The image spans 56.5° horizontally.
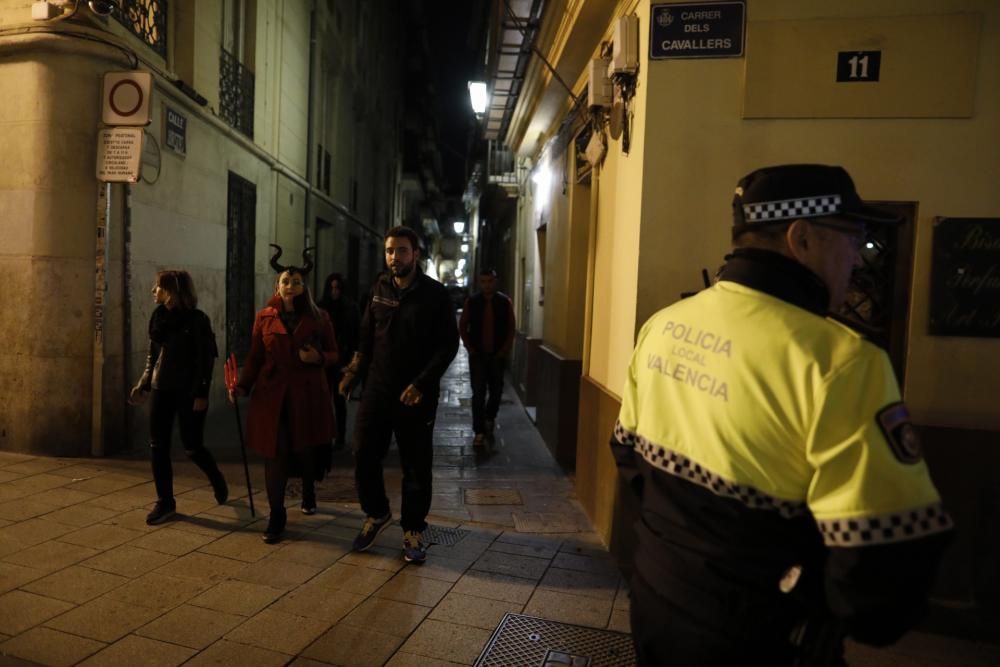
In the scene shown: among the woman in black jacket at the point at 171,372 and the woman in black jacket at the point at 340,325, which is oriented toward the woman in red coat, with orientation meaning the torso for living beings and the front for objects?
the woman in black jacket at the point at 340,325

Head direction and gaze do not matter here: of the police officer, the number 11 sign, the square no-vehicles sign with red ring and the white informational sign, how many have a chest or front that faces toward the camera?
3

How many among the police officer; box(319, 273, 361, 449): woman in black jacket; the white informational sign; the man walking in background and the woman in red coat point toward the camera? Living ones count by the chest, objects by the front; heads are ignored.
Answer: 4

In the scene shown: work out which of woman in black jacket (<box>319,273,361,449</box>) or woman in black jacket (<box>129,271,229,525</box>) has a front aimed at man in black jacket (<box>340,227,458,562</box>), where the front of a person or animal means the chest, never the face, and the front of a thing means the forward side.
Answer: woman in black jacket (<box>319,273,361,449</box>)

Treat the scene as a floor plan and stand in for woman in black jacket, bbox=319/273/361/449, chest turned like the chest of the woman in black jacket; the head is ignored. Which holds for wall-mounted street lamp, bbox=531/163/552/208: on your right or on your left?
on your left

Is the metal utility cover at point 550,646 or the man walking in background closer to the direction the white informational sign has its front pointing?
the metal utility cover

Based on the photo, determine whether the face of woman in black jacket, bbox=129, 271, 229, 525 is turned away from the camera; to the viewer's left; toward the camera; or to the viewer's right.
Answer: to the viewer's left

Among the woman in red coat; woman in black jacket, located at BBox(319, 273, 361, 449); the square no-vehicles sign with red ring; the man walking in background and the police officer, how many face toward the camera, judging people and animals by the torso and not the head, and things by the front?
4

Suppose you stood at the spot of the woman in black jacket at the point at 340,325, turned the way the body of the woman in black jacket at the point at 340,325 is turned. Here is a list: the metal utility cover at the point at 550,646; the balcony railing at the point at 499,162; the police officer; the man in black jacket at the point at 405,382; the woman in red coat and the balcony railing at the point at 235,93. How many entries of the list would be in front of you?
4

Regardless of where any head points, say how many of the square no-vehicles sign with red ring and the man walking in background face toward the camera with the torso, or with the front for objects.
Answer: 2

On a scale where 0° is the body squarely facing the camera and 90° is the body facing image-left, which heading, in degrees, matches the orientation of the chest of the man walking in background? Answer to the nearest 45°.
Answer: approximately 0°
